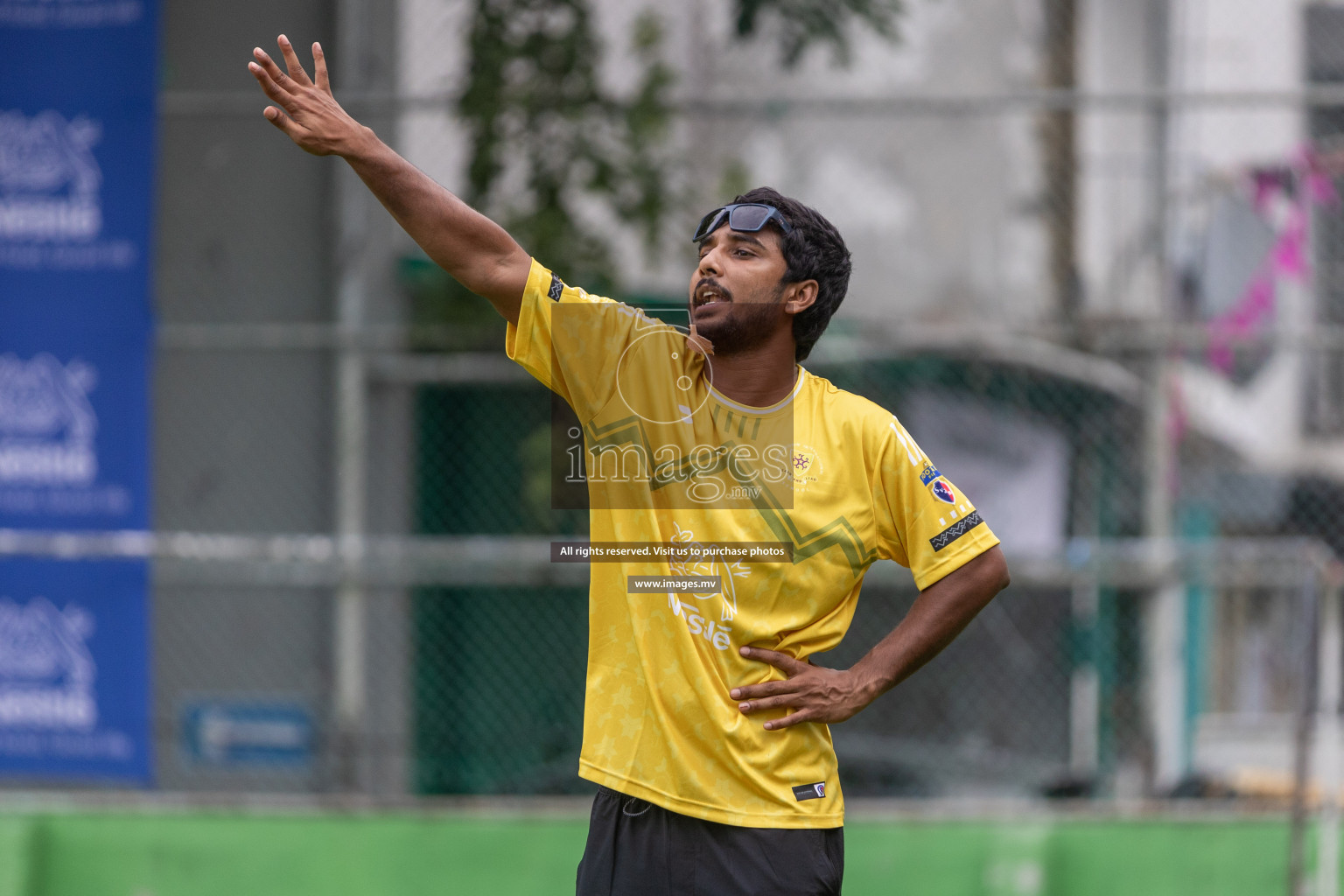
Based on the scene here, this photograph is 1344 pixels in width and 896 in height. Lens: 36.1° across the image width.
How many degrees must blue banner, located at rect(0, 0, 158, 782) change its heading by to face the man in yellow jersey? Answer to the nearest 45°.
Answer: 0° — it already faces them

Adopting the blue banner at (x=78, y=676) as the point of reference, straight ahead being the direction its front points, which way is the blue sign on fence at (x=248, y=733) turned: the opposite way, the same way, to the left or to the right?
the same way

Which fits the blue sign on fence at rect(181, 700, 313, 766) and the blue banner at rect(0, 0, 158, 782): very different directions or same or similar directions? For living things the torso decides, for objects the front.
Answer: same or similar directions

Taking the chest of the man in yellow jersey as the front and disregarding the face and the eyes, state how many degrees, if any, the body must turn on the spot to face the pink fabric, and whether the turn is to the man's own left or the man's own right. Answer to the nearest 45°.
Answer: approximately 180°

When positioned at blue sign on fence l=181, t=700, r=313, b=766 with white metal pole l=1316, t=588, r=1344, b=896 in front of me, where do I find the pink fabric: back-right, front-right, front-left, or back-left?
front-left

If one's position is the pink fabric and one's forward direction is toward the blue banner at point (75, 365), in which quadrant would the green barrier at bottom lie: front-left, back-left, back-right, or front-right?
front-left

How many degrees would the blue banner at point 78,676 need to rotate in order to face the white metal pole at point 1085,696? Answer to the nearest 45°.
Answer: approximately 90° to its left

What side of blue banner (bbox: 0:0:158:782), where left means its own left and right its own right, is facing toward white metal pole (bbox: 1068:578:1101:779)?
left

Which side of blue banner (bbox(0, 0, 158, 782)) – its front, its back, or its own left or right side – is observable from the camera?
front

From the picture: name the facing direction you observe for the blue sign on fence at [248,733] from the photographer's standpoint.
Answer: facing the viewer
